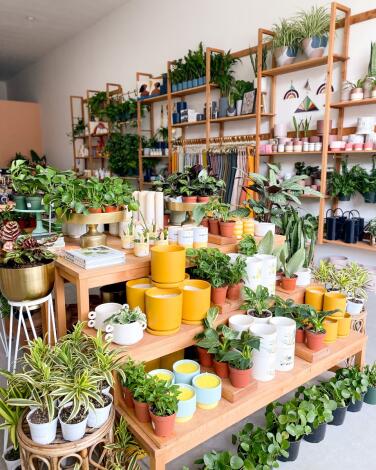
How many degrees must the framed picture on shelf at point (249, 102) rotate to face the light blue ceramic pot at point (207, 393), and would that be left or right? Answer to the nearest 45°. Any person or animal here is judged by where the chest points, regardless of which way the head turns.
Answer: approximately 45° to its left

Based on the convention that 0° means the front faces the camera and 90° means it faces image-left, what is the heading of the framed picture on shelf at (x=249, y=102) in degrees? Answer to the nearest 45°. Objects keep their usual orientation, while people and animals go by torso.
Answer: approximately 45°

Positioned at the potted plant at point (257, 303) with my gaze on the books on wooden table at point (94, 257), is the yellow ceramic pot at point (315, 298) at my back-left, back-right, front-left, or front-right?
back-right

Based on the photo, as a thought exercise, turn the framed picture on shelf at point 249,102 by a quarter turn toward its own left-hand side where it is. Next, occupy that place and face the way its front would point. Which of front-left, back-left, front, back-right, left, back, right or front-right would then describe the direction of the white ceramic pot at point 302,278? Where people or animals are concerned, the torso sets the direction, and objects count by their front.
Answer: front-right

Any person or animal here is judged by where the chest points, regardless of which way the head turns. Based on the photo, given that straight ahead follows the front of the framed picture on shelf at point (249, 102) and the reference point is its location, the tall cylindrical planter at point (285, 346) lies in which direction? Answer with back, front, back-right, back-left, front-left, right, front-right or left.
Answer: front-left

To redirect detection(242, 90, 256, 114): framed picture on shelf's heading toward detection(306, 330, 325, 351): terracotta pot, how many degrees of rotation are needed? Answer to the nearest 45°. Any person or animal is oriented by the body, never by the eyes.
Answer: approximately 45° to its left

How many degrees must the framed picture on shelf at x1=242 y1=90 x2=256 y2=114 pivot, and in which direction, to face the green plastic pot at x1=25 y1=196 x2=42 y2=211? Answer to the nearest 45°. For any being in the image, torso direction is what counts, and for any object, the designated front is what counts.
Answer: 0° — it already faces it

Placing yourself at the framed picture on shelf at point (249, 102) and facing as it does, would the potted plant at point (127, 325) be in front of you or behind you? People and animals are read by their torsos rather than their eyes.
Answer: in front

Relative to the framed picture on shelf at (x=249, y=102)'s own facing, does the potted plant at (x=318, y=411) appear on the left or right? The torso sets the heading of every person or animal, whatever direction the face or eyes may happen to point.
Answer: on its left

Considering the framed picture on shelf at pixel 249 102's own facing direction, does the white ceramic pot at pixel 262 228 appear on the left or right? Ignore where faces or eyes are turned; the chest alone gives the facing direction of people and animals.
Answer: on its left

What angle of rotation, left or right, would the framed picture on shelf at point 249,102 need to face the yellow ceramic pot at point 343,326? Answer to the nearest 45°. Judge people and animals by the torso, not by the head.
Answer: approximately 45° to its left
